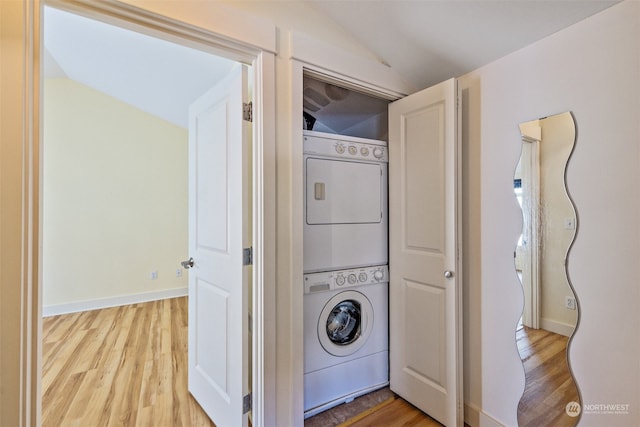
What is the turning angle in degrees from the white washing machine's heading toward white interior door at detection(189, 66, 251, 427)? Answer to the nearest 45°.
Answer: approximately 90° to its right

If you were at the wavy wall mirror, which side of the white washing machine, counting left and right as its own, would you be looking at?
front

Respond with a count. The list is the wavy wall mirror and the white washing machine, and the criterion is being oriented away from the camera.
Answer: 0

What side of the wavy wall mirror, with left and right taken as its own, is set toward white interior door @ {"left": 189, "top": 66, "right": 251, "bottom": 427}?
front

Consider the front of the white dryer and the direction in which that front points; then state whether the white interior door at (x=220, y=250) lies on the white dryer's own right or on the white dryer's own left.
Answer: on the white dryer's own right

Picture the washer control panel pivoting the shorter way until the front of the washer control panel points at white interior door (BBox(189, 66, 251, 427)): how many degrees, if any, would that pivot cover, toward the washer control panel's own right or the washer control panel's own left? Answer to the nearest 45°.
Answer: approximately 135° to the washer control panel's own right

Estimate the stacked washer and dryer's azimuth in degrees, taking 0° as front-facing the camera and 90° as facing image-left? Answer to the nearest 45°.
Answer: approximately 315°

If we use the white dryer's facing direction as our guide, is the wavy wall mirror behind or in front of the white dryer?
in front

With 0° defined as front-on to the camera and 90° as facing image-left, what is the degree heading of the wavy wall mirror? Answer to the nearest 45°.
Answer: approximately 45°

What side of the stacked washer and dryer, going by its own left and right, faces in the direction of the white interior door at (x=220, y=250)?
right

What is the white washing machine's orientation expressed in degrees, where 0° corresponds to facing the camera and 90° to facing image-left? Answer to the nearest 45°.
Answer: approximately 315°

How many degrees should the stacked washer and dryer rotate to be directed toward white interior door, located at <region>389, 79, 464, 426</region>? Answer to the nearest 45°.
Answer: approximately 45° to its left
